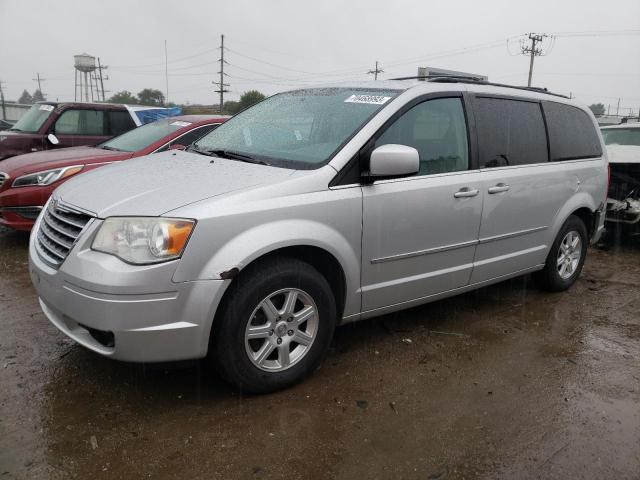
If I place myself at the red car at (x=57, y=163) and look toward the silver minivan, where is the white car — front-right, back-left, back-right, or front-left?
front-left

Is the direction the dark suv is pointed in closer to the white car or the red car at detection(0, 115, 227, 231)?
the red car

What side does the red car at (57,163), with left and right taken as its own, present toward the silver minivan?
left

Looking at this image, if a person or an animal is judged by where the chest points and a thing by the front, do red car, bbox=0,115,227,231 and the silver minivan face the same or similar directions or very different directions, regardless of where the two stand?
same or similar directions

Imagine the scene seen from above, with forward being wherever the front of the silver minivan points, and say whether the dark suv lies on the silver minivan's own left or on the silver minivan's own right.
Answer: on the silver minivan's own right

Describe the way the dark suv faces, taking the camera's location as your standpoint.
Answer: facing the viewer and to the left of the viewer

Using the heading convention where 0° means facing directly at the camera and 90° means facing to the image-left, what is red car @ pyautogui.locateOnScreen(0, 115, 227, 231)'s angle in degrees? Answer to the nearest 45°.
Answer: approximately 45°

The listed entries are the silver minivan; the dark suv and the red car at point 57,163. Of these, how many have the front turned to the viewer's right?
0

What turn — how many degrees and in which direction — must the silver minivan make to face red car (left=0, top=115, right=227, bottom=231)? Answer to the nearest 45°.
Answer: approximately 90° to its right

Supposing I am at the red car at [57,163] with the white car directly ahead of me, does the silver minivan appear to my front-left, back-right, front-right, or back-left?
front-right

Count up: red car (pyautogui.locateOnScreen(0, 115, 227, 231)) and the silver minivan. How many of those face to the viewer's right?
0

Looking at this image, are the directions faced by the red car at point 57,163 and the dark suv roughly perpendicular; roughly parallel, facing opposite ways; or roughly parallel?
roughly parallel

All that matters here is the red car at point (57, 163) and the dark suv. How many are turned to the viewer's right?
0

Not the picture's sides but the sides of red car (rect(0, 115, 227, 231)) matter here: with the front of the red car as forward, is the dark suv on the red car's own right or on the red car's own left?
on the red car's own right
